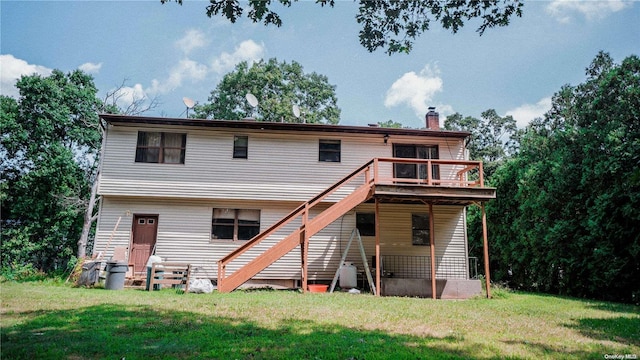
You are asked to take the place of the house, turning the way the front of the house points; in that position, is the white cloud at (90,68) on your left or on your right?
on your left

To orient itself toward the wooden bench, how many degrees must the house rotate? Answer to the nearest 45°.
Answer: approximately 135° to its left

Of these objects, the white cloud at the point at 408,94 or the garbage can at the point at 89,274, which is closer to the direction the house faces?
the white cloud

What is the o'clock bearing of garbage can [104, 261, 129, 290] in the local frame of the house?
The garbage can is roughly at 8 o'clock from the house.

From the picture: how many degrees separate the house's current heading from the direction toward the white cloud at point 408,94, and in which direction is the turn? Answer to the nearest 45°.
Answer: approximately 45° to its right

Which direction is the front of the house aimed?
away from the camera

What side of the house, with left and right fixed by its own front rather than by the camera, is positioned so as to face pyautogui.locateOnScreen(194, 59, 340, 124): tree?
front

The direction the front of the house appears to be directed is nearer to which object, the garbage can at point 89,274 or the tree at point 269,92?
the tree

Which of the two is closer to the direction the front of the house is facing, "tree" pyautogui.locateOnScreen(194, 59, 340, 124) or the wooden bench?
the tree
